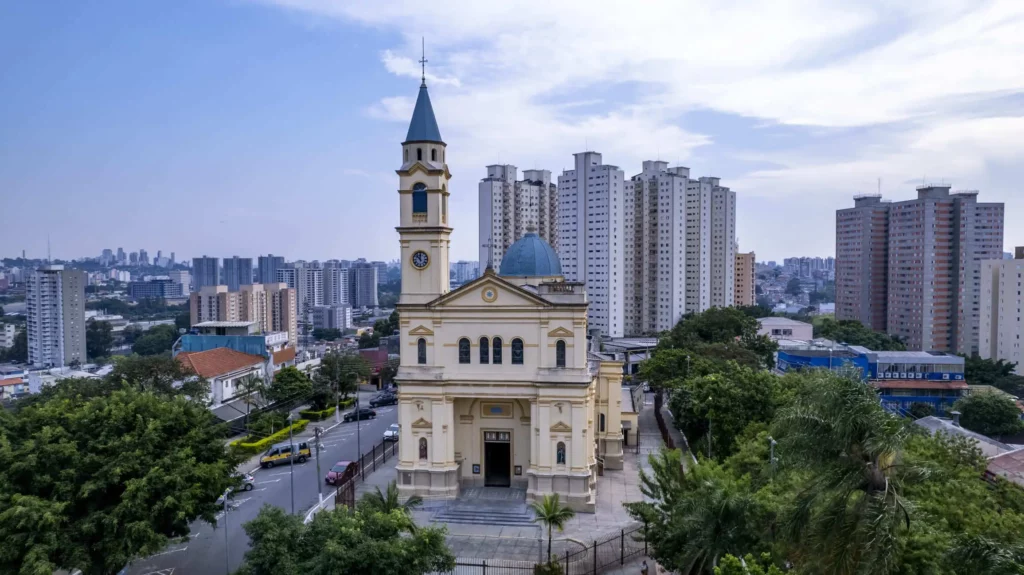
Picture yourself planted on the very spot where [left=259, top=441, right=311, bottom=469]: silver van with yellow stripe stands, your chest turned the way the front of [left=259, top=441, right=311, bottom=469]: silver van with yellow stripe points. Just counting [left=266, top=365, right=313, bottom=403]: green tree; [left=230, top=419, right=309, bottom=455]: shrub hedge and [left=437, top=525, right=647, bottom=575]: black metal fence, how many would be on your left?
1

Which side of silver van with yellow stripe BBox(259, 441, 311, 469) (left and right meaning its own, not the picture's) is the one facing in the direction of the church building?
back

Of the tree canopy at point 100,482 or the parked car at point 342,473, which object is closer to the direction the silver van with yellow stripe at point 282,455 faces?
the tree canopy

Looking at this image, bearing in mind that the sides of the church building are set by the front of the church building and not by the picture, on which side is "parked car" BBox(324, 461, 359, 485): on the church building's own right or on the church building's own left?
on the church building's own right

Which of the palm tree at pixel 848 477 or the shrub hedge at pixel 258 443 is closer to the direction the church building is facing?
the palm tree

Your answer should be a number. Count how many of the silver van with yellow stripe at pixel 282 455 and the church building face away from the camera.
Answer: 0

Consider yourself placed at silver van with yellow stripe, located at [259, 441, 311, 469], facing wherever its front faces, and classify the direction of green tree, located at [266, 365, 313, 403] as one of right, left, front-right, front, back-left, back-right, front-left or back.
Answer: back-right

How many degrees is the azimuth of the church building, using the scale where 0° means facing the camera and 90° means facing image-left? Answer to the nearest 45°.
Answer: approximately 0°

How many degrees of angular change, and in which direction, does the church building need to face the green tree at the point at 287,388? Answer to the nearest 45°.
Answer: approximately 135° to its right

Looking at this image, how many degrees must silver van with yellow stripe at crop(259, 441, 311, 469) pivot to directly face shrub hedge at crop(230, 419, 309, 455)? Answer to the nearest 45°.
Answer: approximately 135° to its right

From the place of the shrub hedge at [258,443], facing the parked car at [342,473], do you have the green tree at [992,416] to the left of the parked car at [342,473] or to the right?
left

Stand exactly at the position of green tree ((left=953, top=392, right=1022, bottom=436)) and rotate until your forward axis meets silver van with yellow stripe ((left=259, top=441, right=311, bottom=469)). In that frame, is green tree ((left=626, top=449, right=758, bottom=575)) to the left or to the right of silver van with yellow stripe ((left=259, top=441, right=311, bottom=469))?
left
